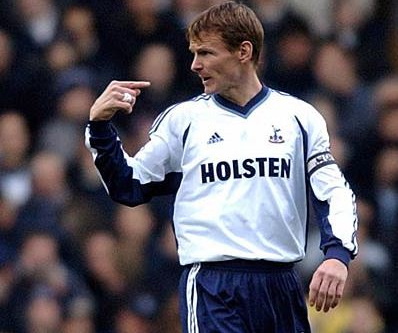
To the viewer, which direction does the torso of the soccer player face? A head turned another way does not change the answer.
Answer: toward the camera

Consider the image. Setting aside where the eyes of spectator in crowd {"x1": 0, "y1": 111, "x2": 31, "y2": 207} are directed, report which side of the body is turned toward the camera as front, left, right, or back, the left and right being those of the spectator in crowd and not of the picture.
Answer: front

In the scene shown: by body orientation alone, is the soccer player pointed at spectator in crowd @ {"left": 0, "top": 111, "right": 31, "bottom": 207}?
no

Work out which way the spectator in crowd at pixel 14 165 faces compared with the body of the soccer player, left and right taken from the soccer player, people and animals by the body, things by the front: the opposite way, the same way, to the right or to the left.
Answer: the same way

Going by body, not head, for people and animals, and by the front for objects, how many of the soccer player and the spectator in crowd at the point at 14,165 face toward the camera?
2

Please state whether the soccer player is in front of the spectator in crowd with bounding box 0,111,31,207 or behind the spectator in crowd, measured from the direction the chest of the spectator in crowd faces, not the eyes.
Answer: in front
